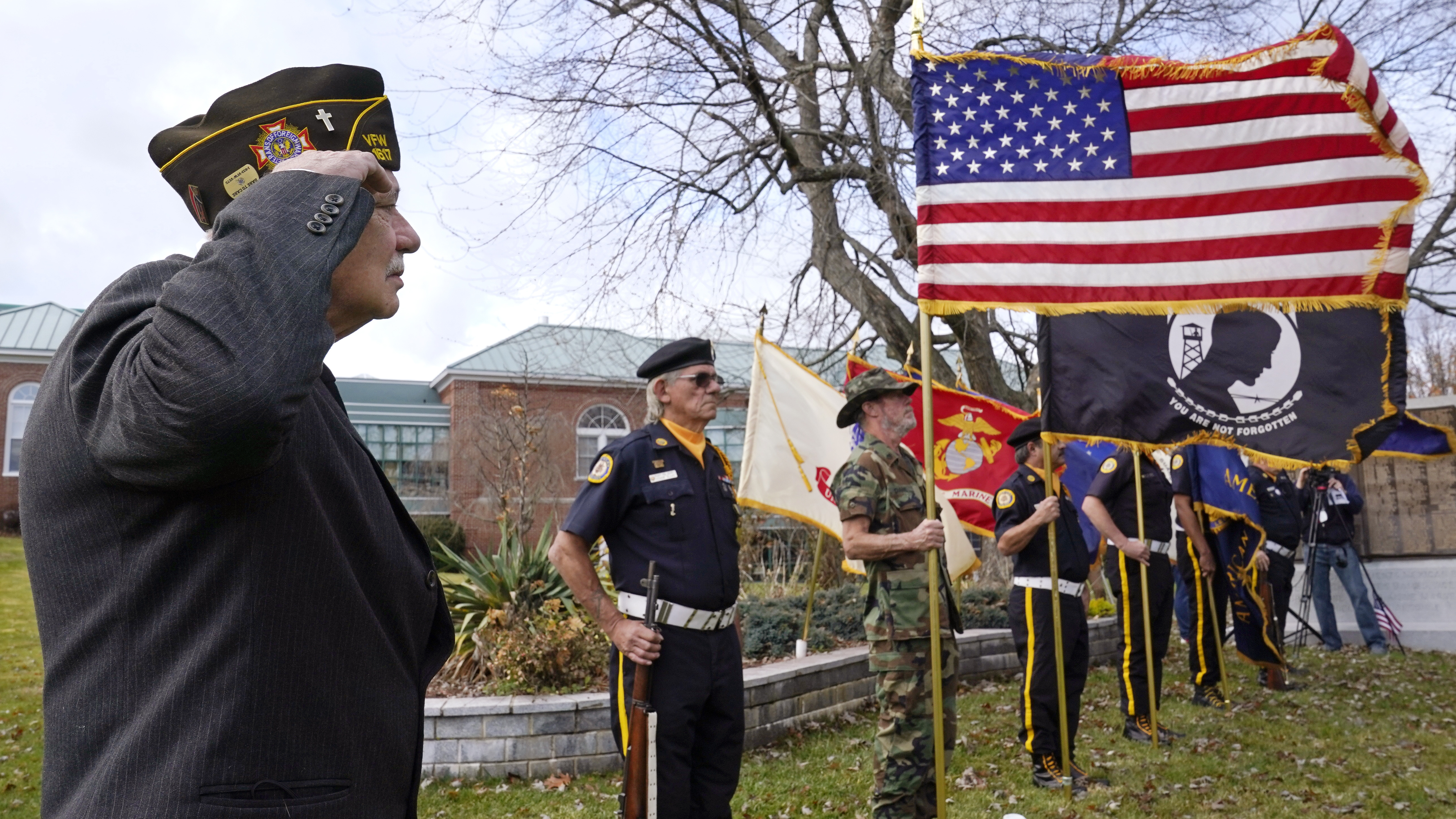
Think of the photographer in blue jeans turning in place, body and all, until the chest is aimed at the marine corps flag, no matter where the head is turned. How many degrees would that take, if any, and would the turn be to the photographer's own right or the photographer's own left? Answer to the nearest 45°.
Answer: approximately 45° to the photographer's own right

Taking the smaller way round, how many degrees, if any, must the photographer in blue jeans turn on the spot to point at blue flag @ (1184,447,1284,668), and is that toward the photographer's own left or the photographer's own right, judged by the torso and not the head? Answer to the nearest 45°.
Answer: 0° — they already face it

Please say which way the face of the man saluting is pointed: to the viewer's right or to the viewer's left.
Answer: to the viewer's right

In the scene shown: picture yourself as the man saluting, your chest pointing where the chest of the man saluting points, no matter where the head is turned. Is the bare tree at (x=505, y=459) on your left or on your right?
on your left

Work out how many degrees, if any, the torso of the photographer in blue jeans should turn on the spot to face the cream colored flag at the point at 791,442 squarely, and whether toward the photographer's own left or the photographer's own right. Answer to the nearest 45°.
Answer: approximately 45° to the photographer's own right

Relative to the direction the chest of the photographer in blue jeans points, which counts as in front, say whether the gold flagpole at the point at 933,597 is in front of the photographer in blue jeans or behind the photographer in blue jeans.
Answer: in front

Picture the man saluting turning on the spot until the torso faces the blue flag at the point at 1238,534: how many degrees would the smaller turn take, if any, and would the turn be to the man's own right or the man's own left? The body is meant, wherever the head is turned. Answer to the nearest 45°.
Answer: approximately 45° to the man's own left

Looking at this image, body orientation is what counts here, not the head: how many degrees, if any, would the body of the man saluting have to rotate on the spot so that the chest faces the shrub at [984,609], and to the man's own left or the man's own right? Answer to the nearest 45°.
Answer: approximately 45° to the man's own left

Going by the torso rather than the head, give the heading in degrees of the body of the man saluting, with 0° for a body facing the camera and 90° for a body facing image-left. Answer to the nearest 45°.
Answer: approximately 270°

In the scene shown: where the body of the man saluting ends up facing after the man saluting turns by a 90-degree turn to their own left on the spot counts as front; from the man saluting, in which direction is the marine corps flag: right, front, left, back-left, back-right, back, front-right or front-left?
front-right

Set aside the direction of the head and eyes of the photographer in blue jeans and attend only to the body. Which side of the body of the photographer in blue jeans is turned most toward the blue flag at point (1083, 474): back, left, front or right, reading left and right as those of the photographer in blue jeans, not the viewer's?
front

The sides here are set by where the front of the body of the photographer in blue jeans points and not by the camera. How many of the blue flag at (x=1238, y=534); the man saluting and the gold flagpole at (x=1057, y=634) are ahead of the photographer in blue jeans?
3
